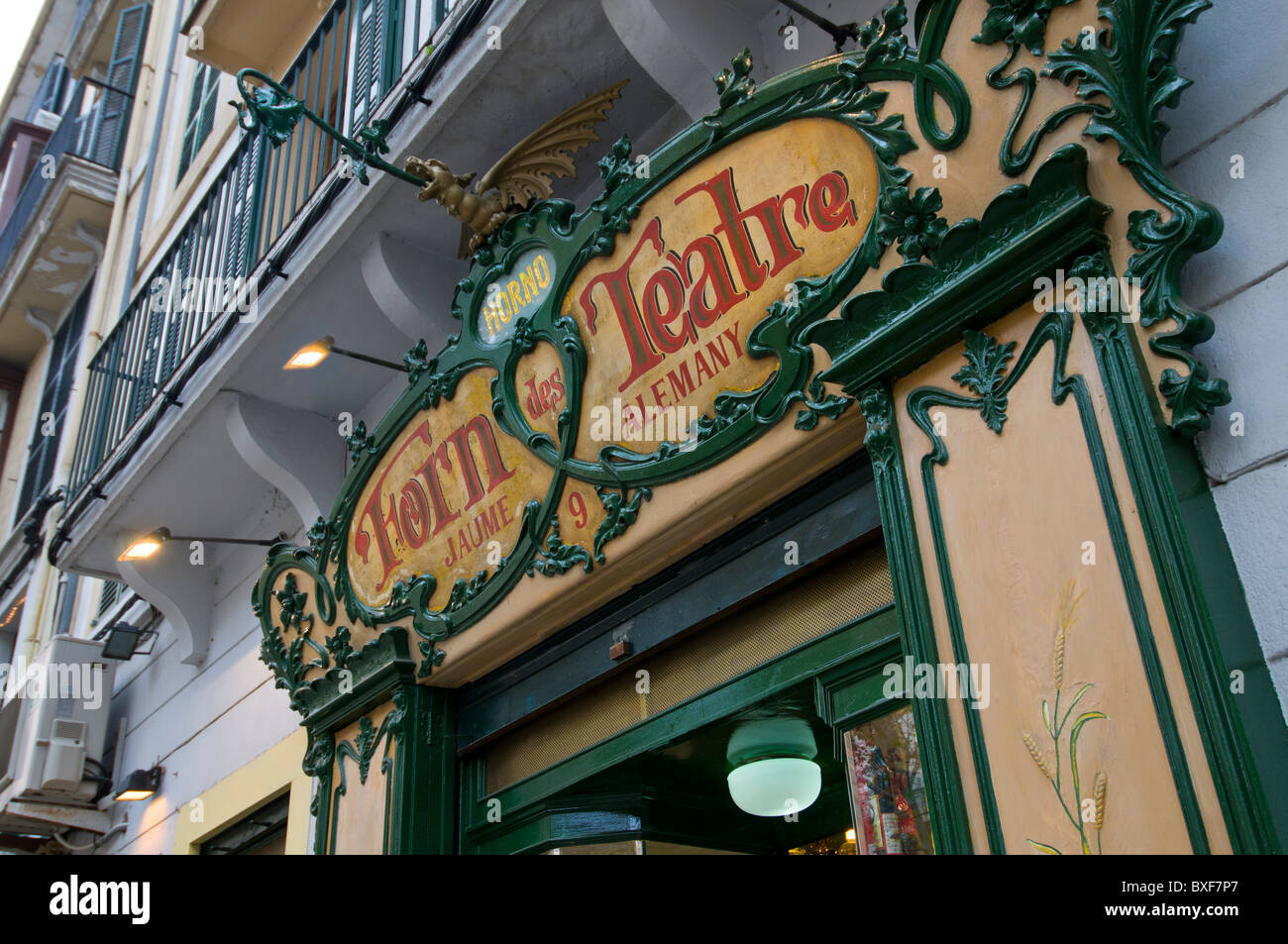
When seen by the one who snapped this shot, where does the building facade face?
facing the viewer and to the left of the viewer

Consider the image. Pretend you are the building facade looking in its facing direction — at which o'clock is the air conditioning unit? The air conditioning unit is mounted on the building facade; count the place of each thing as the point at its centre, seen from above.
The air conditioning unit is roughly at 3 o'clock from the building facade.

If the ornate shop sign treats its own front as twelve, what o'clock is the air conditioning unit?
The air conditioning unit is roughly at 3 o'clock from the ornate shop sign.

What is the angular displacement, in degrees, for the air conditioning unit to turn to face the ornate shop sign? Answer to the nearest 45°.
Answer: approximately 90° to its left

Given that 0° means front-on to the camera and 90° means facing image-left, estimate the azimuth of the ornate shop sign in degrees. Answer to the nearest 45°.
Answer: approximately 45°

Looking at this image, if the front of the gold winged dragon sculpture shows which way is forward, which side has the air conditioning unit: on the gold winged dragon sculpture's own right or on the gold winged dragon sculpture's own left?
on the gold winged dragon sculpture's own right

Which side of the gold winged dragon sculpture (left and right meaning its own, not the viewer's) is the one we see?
left

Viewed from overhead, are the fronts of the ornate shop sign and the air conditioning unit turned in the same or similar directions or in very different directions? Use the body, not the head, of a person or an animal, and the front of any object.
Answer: same or similar directions
